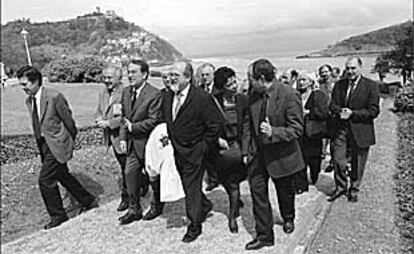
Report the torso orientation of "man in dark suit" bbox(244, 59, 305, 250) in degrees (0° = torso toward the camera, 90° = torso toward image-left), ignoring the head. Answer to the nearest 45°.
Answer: approximately 45°

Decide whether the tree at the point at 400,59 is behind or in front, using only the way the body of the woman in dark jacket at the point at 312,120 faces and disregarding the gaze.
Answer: behind

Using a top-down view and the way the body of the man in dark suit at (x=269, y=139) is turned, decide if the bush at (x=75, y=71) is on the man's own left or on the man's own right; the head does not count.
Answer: on the man's own right

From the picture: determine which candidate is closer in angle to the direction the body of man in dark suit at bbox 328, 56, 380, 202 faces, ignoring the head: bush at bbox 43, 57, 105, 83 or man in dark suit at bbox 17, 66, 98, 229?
the man in dark suit

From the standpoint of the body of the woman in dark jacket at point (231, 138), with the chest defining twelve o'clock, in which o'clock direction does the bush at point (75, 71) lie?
The bush is roughly at 5 o'clock from the woman in dark jacket.

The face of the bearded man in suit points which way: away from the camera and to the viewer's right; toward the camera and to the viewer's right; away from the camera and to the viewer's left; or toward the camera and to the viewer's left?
toward the camera and to the viewer's left

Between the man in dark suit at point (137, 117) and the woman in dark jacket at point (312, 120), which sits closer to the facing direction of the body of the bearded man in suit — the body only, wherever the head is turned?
the man in dark suit

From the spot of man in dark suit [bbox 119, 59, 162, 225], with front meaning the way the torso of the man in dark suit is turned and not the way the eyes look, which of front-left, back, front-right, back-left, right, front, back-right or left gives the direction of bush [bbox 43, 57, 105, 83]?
back-right

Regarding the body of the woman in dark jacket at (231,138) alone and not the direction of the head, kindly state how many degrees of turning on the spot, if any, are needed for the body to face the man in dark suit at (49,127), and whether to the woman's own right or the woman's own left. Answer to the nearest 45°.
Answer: approximately 90° to the woman's own right

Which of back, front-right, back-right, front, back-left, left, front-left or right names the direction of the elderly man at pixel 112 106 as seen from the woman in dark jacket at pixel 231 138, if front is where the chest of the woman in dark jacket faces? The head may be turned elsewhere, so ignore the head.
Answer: right

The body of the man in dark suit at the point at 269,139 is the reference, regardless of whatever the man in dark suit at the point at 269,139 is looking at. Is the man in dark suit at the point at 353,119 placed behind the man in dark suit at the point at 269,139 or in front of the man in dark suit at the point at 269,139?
behind
